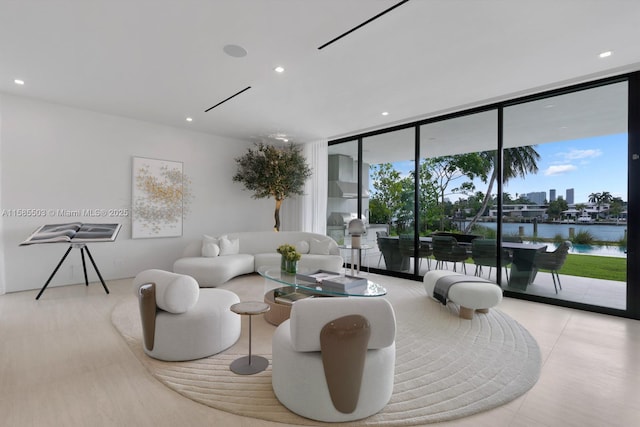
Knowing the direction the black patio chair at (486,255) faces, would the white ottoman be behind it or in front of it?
behind

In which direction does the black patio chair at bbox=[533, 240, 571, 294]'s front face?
to the viewer's left

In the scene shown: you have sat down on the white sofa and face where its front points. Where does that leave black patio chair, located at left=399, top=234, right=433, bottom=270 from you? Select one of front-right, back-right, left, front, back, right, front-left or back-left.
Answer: left

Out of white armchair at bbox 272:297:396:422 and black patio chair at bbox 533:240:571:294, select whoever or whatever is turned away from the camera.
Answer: the white armchair

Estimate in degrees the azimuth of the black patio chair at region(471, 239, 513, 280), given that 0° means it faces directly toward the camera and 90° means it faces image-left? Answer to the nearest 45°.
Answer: approximately 225°

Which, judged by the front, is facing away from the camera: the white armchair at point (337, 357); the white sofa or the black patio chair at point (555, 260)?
the white armchair

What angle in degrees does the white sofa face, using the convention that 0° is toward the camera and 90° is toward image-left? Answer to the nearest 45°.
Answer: approximately 0°

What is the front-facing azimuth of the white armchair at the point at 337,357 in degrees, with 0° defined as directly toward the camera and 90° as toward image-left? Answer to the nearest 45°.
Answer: approximately 180°

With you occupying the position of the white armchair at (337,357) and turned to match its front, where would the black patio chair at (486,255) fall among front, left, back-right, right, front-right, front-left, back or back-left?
front-right

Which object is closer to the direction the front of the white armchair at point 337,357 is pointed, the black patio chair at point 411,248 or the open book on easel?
the black patio chair

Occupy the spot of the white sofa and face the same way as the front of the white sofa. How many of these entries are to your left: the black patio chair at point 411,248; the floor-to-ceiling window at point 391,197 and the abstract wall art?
2
